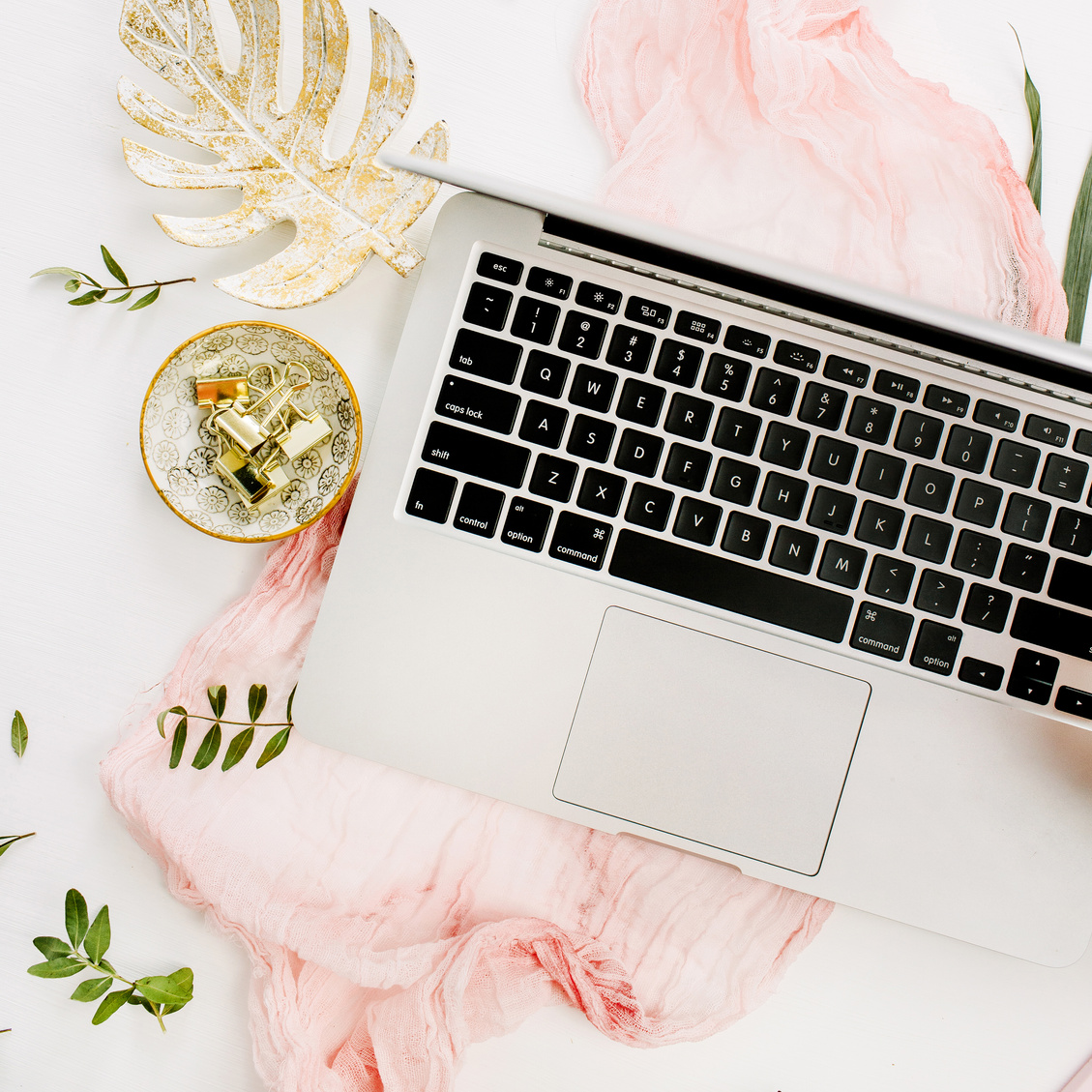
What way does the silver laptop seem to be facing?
toward the camera
